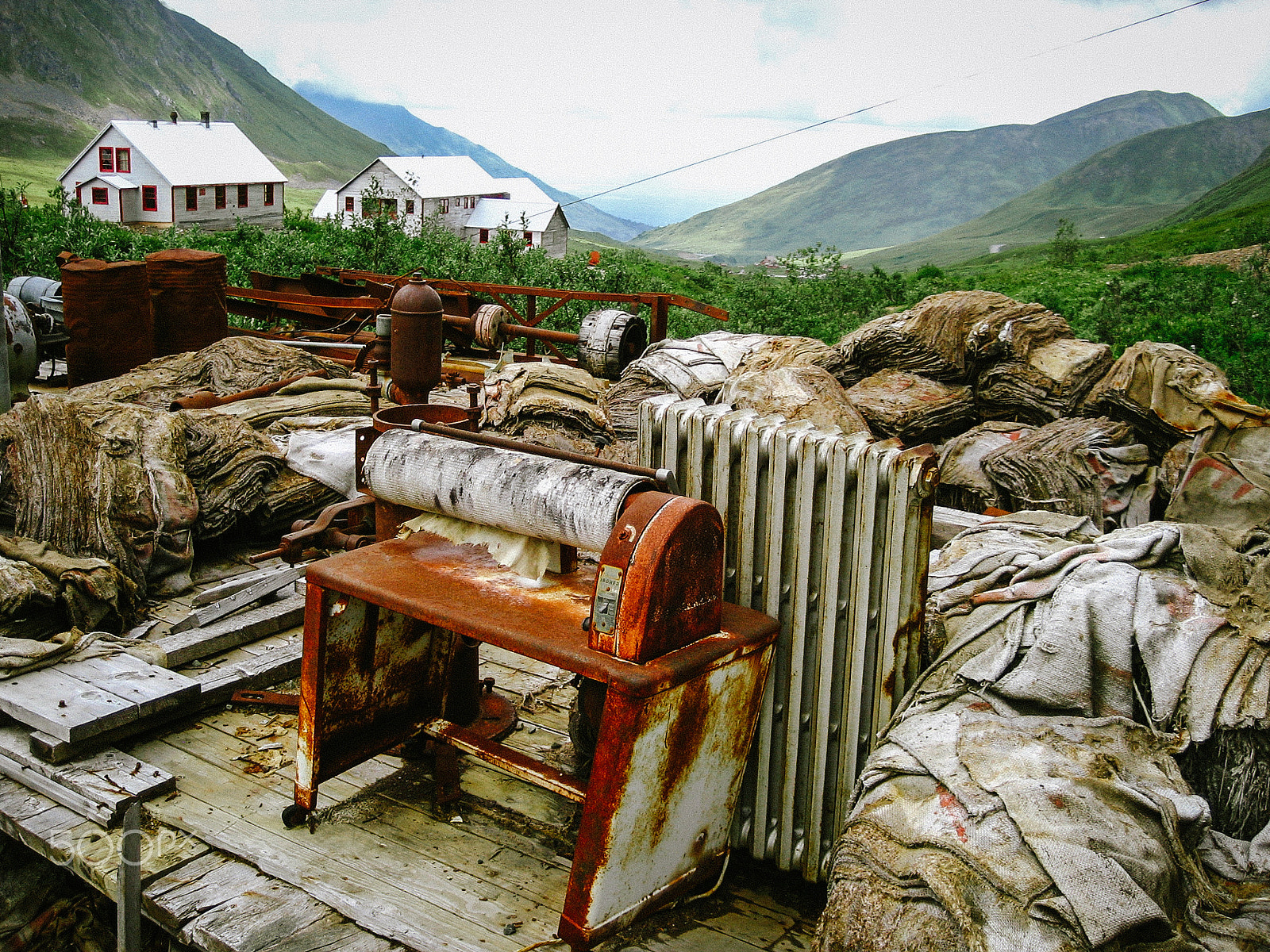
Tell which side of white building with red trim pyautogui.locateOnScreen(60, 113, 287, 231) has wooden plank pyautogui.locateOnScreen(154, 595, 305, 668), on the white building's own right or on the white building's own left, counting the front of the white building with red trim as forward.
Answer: on the white building's own left

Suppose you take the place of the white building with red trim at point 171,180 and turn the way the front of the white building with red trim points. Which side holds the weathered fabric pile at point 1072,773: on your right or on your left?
on your left

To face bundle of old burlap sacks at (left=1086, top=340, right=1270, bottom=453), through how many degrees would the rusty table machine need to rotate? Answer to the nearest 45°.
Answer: approximately 180°

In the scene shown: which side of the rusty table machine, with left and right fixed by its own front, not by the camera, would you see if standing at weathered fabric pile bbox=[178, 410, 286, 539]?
right

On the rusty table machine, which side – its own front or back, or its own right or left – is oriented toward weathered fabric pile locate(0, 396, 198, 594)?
right

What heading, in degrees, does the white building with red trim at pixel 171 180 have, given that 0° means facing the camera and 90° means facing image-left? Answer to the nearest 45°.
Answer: approximately 45°

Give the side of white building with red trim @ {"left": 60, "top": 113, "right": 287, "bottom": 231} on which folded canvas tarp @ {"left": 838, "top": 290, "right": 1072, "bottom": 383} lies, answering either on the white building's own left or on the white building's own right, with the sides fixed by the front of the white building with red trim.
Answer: on the white building's own left

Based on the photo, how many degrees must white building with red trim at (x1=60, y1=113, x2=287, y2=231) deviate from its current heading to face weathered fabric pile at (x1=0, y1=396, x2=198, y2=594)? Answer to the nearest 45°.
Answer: approximately 45° to its left

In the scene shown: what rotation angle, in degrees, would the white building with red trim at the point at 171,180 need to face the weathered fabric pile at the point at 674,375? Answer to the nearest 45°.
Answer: approximately 45° to its left

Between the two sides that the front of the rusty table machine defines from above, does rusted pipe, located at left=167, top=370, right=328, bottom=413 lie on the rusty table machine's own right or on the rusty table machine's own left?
on the rusty table machine's own right

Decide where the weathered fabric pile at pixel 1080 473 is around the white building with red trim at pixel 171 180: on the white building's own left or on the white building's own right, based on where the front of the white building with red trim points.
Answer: on the white building's own left

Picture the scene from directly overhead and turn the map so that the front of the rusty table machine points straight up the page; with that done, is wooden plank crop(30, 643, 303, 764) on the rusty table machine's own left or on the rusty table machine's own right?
on the rusty table machine's own right

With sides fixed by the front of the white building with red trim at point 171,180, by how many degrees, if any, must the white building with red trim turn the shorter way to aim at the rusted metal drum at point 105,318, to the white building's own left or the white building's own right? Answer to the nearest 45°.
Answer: approximately 45° to the white building's own left
